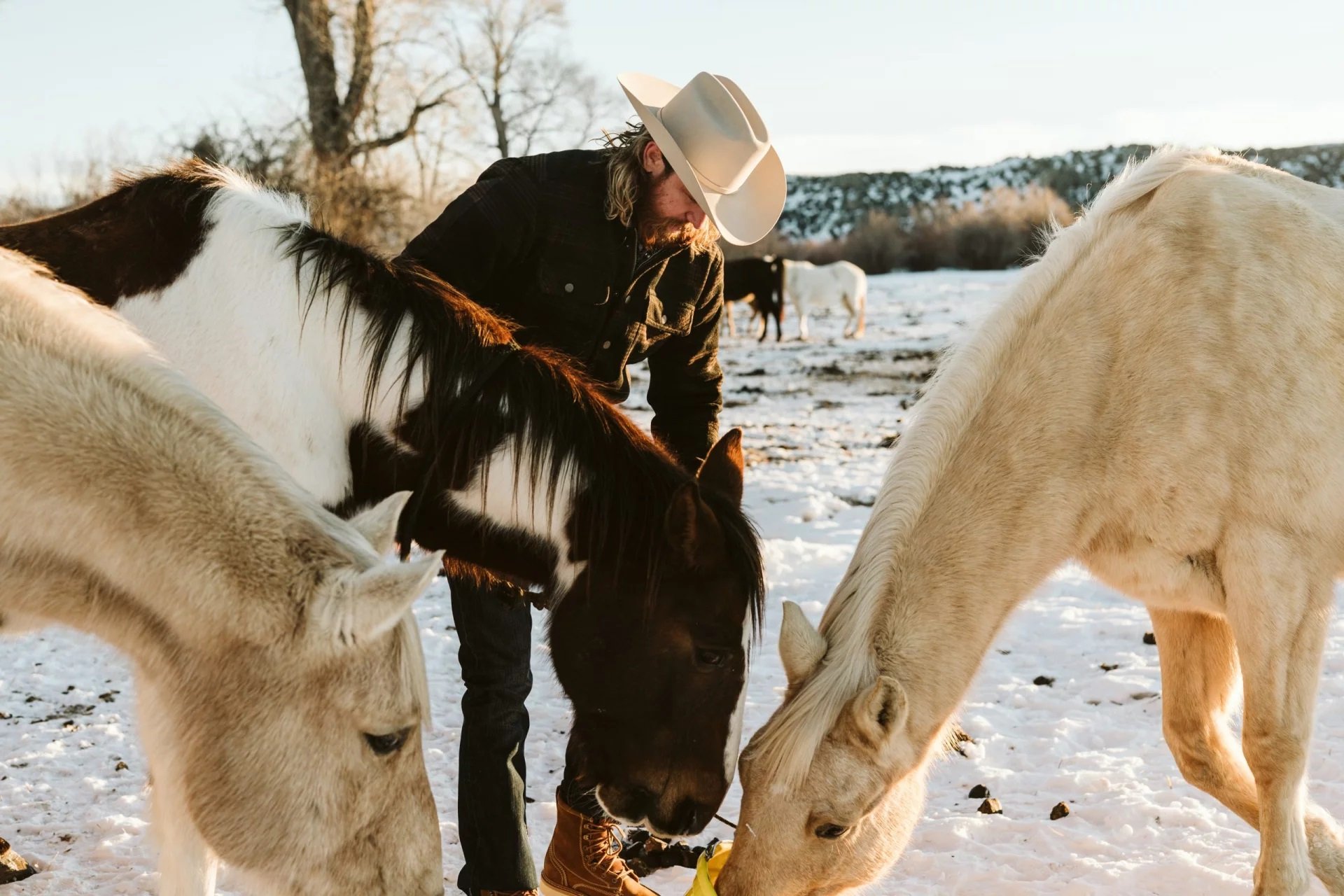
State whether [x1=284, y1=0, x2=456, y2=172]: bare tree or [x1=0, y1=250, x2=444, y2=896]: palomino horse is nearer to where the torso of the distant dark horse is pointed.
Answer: the bare tree

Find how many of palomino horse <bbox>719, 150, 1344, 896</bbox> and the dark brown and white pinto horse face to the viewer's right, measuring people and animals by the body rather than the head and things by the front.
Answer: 1

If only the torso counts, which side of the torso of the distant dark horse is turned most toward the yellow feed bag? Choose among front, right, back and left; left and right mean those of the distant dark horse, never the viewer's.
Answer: left

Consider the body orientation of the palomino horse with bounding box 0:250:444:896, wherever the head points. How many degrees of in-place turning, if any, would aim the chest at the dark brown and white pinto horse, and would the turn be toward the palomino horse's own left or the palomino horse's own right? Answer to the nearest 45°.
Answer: approximately 45° to the palomino horse's own left

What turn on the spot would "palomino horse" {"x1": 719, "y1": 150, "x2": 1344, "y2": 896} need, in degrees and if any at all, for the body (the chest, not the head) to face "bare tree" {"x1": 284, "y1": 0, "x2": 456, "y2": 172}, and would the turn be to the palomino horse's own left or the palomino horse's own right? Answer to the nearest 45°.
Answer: approximately 45° to the palomino horse's own right

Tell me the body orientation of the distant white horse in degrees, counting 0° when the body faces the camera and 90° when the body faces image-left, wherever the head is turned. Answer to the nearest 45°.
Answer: approximately 90°

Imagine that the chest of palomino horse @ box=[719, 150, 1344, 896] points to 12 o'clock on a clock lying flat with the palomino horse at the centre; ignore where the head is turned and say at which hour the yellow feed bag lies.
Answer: The yellow feed bag is roughly at 11 o'clock from the palomino horse.

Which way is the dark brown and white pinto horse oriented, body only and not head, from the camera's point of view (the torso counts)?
to the viewer's right
